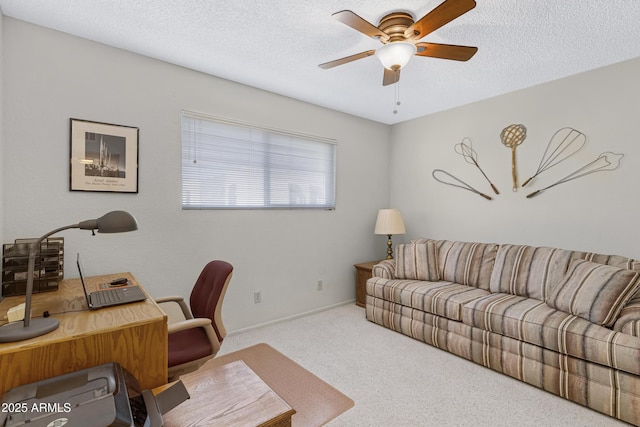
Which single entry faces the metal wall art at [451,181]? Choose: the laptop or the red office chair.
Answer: the laptop

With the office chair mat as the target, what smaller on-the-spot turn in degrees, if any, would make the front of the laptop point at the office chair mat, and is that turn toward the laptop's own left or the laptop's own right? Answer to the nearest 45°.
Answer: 0° — it already faces it

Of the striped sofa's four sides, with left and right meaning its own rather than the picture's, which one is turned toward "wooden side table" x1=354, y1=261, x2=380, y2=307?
right

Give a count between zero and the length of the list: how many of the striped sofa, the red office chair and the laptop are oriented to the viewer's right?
1

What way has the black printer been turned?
to the viewer's right

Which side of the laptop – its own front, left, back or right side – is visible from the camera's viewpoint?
right

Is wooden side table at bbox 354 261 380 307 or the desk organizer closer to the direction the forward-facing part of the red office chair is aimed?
the desk organizer

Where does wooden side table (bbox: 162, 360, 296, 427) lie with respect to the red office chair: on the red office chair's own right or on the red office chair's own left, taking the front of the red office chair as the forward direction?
on the red office chair's own left

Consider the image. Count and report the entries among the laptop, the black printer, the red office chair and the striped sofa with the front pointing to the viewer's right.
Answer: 2

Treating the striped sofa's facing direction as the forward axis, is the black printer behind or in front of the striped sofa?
in front

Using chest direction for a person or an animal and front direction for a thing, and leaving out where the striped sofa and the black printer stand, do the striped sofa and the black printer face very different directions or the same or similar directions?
very different directions

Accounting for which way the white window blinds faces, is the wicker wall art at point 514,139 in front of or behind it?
in front

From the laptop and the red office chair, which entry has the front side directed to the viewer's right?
the laptop
